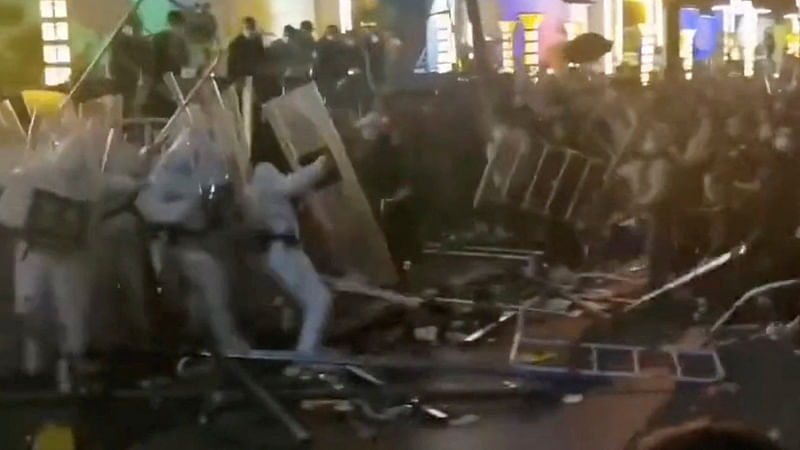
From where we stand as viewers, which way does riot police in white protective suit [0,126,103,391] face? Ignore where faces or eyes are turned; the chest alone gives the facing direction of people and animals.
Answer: facing away from the viewer and to the right of the viewer

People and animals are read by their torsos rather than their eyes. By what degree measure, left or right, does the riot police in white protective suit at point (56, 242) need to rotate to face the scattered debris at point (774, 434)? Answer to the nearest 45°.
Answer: approximately 45° to its right

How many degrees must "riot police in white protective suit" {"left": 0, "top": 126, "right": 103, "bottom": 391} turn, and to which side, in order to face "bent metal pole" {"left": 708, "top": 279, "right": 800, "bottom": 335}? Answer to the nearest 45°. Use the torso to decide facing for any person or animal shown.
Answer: approximately 45° to its right
